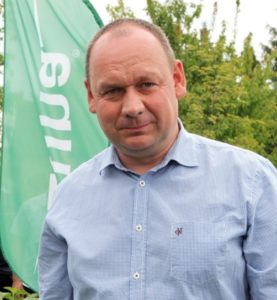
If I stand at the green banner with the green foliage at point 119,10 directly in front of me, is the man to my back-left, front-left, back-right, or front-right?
back-right

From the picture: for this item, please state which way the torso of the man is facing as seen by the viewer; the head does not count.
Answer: toward the camera

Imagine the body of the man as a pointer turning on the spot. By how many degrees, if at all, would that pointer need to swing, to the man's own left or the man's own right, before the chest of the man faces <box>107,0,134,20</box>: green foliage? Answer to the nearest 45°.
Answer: approximately 180°

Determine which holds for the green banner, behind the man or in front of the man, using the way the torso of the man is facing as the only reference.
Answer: behind
